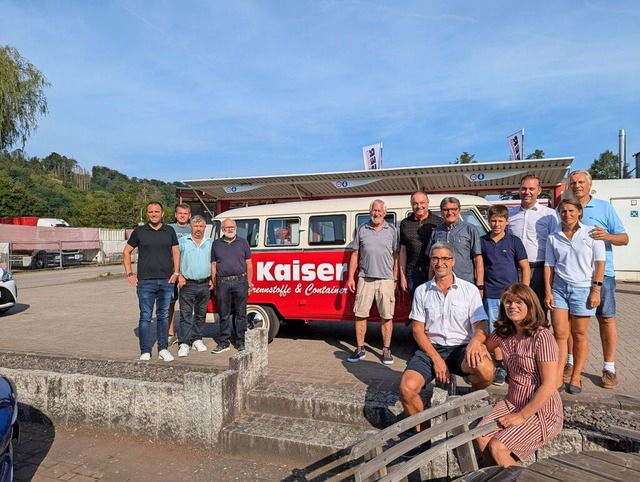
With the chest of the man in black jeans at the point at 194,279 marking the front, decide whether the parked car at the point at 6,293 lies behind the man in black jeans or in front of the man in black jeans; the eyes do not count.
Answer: behind

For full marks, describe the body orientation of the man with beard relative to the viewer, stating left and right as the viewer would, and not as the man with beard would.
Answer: facing the viewer

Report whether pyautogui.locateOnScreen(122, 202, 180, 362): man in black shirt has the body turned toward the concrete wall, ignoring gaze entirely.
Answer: yes

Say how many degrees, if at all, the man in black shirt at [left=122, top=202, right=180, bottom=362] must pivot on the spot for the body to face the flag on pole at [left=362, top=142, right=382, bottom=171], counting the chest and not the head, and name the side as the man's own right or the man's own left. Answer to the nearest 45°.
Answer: approximately 135° to the man's own left

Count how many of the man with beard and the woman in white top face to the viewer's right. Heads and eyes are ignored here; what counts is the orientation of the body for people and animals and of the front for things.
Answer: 0

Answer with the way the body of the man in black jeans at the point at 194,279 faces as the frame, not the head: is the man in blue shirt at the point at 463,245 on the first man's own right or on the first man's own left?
on the first man's own left

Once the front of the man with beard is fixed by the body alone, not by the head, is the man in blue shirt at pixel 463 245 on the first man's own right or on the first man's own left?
on the first man's own left

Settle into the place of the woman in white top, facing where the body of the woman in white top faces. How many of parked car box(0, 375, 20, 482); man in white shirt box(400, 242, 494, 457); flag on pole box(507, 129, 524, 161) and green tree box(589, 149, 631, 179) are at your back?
2
